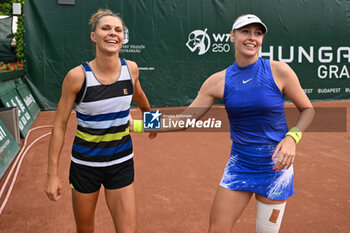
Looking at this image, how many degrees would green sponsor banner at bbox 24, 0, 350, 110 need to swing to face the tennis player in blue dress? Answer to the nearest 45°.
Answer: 0° — it already faces them

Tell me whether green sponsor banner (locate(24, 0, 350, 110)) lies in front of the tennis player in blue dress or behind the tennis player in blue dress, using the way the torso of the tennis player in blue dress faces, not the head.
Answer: behind

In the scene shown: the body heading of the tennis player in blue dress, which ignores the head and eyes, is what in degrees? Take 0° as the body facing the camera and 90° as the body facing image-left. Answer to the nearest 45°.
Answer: approximately 0°

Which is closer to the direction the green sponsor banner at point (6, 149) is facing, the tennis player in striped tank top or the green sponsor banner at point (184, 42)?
the tennis player in striped tank top

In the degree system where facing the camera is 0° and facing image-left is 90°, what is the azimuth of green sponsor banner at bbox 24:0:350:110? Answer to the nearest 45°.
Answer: approximately 0°

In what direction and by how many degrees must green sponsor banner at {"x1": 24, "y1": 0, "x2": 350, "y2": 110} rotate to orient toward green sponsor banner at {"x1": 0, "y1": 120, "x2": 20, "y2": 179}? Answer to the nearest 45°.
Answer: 0° — it already faces it

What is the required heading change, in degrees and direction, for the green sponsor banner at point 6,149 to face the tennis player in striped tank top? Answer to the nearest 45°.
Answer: approximately 45° to its right

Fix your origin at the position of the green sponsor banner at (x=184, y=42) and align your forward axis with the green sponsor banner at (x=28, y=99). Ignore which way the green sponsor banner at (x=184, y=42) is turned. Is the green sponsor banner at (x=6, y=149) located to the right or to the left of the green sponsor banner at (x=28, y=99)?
left

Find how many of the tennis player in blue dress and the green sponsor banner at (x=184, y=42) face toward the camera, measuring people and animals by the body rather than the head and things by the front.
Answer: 2

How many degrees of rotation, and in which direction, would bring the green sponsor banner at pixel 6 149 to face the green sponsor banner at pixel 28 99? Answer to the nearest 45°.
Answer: approximately 135° to its left

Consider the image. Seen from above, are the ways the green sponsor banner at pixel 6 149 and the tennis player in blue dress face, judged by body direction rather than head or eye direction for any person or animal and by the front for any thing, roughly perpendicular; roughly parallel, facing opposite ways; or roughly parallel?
roughly perpendicular
